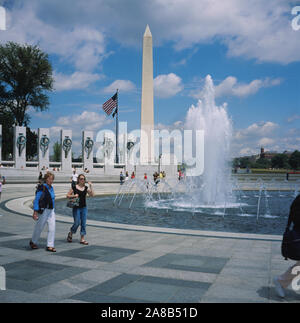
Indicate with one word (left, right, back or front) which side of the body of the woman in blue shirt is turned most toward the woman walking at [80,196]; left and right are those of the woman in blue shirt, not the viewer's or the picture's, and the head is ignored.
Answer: left

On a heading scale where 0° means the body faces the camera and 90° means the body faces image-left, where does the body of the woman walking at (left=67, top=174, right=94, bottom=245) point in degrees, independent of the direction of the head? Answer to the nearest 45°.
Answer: approximately 315°

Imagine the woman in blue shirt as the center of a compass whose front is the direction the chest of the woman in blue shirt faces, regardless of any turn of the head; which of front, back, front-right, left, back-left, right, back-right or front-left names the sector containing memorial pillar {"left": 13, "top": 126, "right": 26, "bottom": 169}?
back-left

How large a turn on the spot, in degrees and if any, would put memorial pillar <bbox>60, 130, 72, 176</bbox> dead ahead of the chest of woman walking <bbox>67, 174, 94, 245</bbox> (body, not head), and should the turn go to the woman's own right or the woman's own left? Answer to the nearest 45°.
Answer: approximately 135° to the woman's own left

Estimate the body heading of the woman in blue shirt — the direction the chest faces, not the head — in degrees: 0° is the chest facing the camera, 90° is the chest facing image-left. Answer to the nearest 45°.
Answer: approximately 315°

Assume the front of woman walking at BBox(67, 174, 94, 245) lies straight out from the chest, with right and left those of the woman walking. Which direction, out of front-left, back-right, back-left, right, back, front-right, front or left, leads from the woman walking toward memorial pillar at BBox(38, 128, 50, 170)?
back-left
